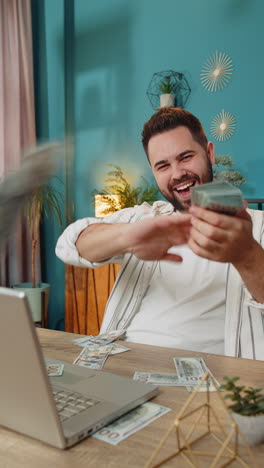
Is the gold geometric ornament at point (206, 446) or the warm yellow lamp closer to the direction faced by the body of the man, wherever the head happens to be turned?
the gold geometric ornament

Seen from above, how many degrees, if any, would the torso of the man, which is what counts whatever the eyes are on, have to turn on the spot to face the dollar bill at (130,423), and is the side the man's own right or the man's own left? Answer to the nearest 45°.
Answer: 0° — they already face it

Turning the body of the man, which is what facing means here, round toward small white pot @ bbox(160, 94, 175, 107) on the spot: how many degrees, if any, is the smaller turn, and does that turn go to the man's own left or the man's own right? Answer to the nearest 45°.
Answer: approximately 180°

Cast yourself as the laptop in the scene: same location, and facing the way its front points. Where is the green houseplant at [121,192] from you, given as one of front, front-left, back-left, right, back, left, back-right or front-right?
front-left

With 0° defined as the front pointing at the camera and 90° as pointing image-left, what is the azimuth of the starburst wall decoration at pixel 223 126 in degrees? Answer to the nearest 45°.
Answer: approximately 0°

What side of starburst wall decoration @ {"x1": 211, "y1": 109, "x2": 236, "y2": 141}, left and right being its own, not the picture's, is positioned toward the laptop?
front

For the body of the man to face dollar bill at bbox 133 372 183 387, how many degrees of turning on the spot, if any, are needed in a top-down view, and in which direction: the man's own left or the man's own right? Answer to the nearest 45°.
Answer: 0° — they already face it

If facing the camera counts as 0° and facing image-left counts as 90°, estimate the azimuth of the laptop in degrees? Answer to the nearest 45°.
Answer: approximately 225°

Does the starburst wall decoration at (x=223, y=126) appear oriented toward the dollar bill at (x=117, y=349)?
yes

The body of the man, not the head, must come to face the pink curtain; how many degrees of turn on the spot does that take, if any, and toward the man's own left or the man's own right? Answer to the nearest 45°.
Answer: approximately 135° to the man's own right

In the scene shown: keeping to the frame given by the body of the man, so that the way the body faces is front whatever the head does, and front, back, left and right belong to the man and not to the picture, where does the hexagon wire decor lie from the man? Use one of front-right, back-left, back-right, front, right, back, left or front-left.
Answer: back

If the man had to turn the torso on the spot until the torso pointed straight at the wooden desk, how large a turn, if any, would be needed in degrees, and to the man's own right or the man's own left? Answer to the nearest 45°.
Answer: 0° — they already face it

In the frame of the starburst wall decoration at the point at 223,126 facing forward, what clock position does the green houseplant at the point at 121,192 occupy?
The green houseplant is roughly at 3 o'clock from the starburst wall decoration.

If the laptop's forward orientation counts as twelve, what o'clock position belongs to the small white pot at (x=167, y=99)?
The small white pot is roughly at 11 o'clock from the laptop.
